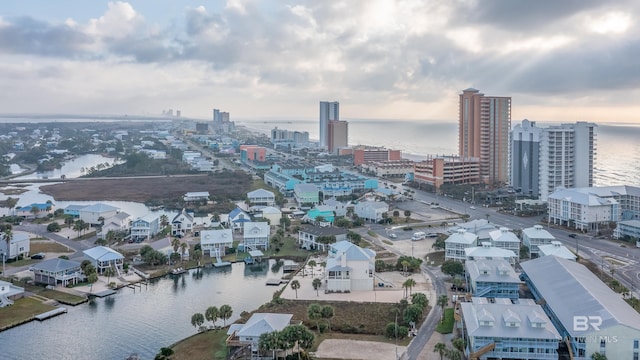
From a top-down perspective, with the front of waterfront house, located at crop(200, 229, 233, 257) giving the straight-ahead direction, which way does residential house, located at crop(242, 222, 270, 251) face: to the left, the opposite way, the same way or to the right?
the same way

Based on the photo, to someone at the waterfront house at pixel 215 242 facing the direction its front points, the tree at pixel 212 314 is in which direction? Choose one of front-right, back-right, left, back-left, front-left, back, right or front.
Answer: front

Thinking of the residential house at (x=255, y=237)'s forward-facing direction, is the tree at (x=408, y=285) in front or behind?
in front

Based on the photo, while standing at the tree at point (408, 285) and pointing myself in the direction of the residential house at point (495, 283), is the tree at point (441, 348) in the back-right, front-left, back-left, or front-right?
front-right

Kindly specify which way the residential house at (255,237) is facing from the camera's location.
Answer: facing the viewer

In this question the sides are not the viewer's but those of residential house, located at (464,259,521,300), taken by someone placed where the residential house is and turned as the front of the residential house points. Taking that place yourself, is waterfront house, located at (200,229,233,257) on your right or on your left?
on your right

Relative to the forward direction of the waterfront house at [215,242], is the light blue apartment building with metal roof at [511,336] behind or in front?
in front

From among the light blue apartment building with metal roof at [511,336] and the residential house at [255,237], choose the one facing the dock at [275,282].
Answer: the residential house
